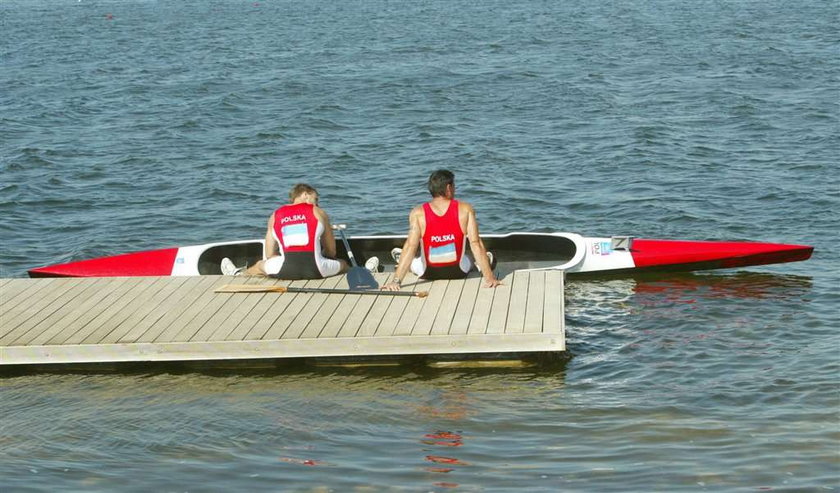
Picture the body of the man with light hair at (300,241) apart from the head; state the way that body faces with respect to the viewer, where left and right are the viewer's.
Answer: facing away from the viewer

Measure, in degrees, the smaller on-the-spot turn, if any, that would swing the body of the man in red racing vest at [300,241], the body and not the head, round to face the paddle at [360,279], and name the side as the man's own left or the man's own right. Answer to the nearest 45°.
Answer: approximately 135° to the man's own right

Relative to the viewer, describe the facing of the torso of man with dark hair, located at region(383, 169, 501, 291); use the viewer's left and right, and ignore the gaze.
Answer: facing away from the viewer

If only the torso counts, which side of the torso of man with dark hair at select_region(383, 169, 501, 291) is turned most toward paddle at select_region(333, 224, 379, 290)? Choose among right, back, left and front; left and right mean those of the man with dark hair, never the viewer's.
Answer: left

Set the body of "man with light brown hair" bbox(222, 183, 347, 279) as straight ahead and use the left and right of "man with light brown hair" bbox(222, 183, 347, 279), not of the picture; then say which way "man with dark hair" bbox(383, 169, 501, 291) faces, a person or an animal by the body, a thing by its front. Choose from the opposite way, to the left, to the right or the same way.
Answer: the same way

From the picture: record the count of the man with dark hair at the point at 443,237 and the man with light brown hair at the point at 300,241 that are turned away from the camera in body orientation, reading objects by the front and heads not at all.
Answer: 2

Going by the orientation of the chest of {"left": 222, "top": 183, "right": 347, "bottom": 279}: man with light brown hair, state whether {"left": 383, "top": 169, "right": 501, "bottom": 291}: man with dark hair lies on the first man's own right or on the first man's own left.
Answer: on the first man's own right
